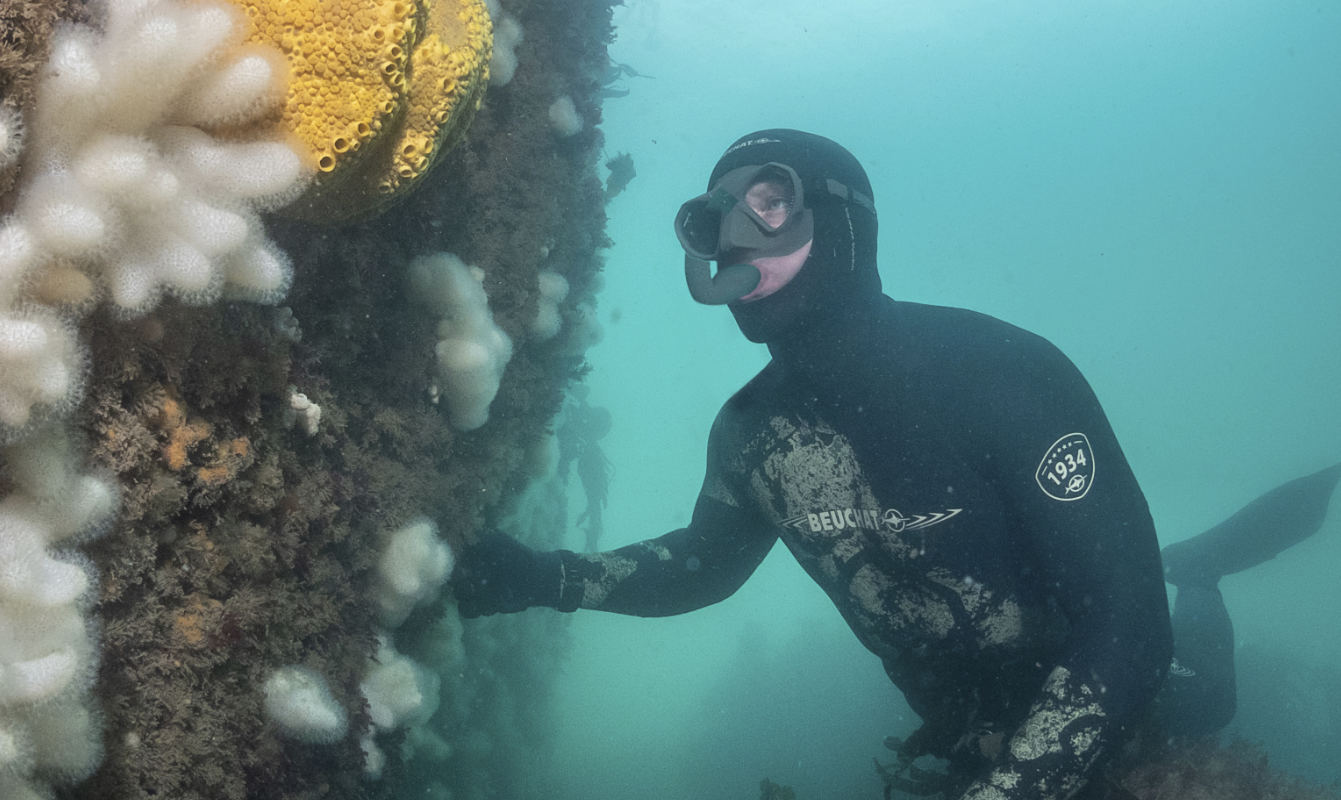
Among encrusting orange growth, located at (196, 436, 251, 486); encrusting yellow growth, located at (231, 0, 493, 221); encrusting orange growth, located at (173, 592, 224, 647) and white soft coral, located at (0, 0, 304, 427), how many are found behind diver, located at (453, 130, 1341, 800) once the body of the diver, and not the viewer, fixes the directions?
0

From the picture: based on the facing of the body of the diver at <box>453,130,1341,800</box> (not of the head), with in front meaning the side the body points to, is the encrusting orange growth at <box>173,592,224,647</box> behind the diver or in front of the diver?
in front

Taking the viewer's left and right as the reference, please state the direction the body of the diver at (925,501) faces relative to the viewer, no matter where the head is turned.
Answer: facing the viewer and to the left of the viewer

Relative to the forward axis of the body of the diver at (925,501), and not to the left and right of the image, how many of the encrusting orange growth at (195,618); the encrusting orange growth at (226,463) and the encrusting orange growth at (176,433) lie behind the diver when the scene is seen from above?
0

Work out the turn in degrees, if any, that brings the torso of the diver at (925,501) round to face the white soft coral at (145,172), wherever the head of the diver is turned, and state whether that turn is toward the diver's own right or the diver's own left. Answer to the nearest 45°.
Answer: approximately 45° to the diver's own left

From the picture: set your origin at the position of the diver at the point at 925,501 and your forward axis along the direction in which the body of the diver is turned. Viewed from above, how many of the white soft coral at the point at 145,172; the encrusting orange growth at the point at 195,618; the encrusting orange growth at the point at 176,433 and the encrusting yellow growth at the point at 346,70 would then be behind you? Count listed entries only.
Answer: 0

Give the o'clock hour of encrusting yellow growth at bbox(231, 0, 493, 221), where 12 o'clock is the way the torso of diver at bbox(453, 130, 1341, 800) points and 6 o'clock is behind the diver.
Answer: The encrusting yellow growth is roughly at 11 o'clock from the diver.

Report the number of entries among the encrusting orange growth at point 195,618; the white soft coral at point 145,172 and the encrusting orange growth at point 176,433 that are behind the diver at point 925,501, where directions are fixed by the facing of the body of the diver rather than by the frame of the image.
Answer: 0

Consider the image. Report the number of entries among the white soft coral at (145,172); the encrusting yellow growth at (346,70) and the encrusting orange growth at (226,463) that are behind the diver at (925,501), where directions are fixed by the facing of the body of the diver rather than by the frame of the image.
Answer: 0
